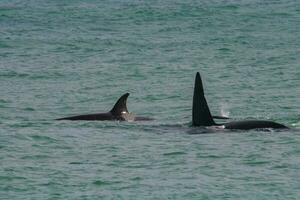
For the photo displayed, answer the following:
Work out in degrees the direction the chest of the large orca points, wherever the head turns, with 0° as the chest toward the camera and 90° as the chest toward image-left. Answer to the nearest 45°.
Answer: approximately 270°

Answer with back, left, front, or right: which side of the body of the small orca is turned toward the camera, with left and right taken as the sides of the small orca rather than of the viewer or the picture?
left

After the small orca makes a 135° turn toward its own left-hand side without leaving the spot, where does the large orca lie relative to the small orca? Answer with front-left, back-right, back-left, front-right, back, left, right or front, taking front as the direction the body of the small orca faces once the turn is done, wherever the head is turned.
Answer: front
